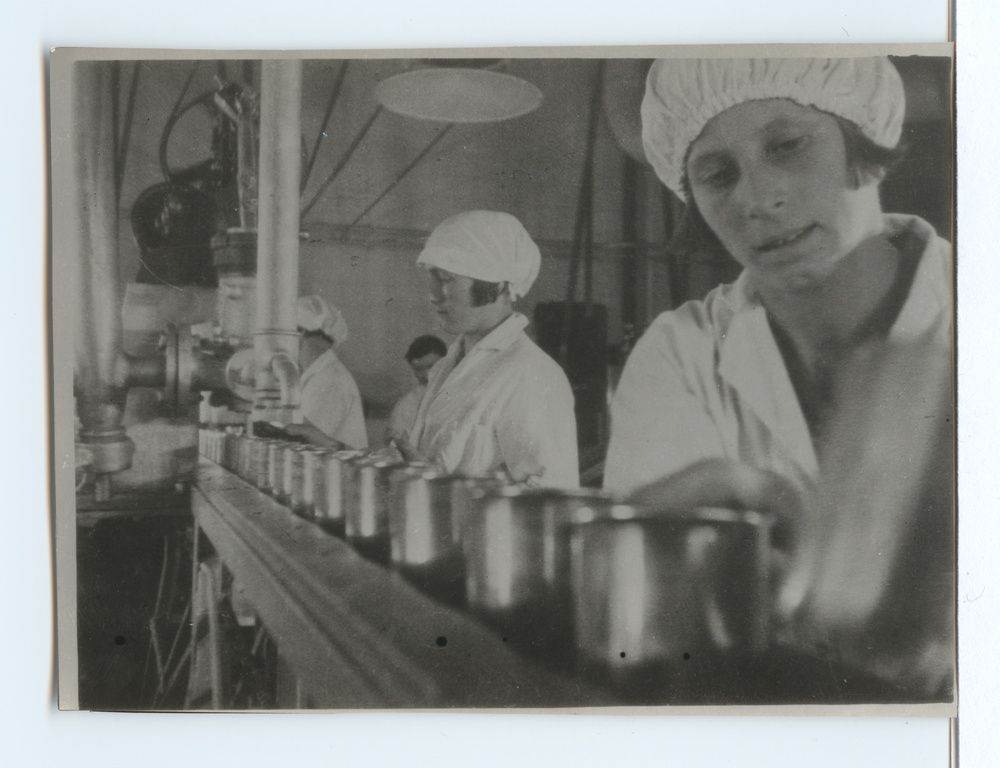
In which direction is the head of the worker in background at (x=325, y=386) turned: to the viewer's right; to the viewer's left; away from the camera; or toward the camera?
to the viewer's left

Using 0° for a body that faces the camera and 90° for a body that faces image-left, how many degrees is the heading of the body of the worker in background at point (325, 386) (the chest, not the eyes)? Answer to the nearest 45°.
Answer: approximately 90°
